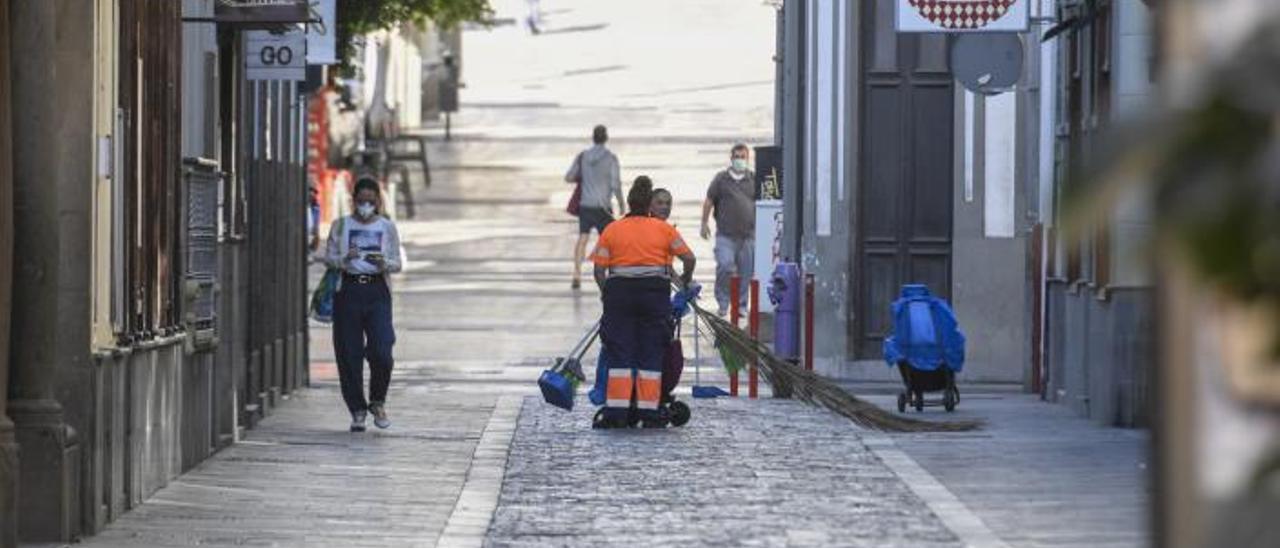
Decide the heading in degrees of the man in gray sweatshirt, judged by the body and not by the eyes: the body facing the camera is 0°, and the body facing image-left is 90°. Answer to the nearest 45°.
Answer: approximately 180°

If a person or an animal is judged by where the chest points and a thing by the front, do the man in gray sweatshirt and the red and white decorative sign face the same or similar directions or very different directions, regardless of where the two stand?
very different directions

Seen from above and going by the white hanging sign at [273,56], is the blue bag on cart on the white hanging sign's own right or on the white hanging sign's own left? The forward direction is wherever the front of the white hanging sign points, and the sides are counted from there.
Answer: on the white hanging sign's own left

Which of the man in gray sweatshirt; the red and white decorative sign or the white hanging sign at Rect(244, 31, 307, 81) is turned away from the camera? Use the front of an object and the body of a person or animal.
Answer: the man in gray sweatshirt

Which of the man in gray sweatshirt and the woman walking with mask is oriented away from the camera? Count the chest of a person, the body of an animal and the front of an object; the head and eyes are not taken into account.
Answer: the man in gray sweatshirt

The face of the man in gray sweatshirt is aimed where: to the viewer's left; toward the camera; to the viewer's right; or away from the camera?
away from the camera
